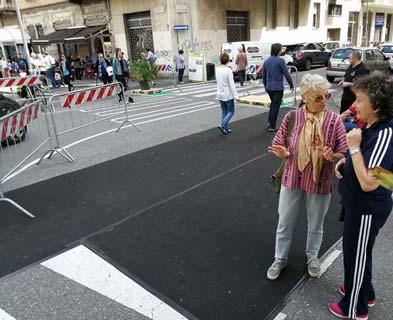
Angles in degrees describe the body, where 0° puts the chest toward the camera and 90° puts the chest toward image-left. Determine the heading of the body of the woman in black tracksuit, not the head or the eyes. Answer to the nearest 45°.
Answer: approximately 90°

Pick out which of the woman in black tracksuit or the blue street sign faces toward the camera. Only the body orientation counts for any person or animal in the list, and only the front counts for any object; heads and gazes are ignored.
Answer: the blue street sign

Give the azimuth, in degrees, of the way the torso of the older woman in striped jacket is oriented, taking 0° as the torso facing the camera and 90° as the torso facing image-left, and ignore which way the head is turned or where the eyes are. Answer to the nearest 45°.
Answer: approximately 0°

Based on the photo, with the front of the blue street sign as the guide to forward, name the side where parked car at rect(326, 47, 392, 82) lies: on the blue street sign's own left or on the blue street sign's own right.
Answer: on the blue street sign's own left

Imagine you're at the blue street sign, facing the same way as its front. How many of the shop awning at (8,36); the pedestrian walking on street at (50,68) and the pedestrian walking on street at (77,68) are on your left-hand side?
0

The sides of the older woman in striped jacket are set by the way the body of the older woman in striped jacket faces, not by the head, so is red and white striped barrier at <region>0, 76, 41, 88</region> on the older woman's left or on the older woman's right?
on the older woman's right

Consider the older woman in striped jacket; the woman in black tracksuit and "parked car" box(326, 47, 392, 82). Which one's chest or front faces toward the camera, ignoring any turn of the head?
the older woman in striped jacket

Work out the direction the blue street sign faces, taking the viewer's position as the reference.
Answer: facing the viewer

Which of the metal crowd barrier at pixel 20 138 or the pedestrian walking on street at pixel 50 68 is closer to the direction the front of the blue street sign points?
the metal crowd barrier

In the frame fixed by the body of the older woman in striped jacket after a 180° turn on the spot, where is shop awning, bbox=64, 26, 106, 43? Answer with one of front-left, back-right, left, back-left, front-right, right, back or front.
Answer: front-left

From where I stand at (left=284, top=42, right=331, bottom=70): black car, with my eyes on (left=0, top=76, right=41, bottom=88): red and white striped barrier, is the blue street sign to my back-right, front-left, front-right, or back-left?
front-right

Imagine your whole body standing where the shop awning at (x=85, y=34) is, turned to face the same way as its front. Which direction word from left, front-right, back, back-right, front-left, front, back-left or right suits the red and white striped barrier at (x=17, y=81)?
front-right

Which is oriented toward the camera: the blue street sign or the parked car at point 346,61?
the blue street sign

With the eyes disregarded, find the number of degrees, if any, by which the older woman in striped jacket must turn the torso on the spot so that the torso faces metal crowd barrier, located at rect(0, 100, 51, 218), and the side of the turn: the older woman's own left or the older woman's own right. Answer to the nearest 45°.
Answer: approximately 90° to the older woman's own right

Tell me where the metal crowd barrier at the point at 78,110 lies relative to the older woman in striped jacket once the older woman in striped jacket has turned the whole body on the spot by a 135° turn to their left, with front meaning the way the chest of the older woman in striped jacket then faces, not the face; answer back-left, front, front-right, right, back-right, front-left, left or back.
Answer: left

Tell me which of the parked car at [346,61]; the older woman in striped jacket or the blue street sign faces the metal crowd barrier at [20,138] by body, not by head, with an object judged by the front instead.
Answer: the blue street sign

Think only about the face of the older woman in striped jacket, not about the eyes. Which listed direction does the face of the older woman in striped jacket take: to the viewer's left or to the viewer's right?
to the viewer's right
